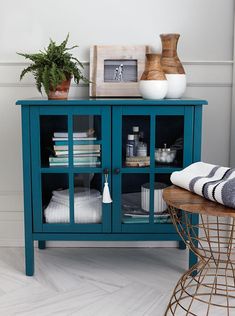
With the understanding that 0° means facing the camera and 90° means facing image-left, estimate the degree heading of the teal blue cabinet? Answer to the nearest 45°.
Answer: approximately 0°

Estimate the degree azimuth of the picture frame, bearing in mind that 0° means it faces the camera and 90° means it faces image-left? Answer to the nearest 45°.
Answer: approximately 0°

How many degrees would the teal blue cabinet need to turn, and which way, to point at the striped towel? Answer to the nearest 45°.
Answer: approximately 45° to its left

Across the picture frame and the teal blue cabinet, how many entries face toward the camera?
2
